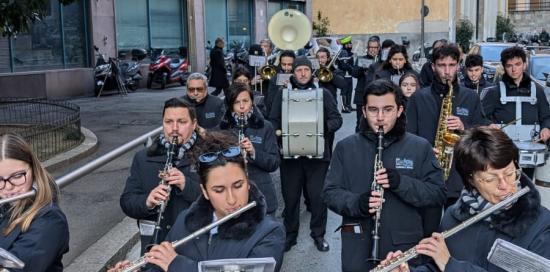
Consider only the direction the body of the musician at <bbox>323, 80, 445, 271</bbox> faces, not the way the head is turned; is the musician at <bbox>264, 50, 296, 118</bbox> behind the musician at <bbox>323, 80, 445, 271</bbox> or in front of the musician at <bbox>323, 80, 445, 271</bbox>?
behind

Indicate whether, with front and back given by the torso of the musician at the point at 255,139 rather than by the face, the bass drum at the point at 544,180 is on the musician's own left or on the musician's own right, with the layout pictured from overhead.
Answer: on the musician's own left

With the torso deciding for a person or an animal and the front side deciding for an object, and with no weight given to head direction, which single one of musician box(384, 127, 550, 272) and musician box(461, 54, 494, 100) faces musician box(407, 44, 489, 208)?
musician box(461, 54, 494, 100)

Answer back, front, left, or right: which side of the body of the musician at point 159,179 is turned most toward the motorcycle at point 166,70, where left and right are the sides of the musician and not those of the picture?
back

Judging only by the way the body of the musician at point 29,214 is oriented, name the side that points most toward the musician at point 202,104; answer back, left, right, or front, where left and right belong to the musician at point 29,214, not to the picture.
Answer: back

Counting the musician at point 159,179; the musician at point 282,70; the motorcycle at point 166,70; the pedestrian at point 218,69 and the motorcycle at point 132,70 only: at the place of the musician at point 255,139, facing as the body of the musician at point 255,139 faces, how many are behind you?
4

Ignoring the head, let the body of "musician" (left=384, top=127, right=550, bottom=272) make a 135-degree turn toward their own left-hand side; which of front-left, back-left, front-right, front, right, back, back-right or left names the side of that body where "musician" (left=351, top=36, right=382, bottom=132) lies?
front-left

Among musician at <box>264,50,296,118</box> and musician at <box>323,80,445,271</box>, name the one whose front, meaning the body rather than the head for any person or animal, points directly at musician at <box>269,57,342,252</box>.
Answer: musician at <box>264,50,296,118</box>
